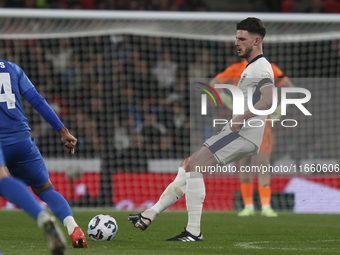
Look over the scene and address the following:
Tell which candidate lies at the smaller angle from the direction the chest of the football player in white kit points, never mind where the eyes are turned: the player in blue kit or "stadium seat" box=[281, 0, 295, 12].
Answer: the player in blue kit

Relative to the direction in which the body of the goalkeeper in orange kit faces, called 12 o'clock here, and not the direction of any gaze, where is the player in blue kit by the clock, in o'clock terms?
The player in blue kit is roughly at 1 o'clock from the goalkeeper in orange kit.

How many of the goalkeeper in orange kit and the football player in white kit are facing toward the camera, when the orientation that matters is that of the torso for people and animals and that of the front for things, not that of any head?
1

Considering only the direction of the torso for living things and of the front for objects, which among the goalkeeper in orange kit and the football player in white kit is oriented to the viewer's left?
the football player in white kit

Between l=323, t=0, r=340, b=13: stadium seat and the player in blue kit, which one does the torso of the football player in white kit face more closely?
the player in blue kit

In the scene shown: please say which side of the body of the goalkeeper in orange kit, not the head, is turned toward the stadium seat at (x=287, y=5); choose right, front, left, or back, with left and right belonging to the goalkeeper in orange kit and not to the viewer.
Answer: back

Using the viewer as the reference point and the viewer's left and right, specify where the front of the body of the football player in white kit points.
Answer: facing to the left of the viewer

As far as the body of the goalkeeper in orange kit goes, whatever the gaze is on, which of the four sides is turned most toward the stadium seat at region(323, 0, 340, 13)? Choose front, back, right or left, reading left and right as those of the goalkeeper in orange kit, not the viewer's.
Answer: back

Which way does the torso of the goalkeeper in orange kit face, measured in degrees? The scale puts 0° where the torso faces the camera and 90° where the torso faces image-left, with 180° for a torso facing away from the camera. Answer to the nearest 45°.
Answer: approximately 0°

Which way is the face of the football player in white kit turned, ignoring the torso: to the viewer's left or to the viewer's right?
to the viewer's left

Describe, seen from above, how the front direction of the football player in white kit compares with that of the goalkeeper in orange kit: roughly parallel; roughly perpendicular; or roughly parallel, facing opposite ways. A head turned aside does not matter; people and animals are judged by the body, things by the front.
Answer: roughly perpendicular

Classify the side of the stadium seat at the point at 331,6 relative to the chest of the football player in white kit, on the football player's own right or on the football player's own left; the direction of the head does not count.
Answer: on the football player's own right
